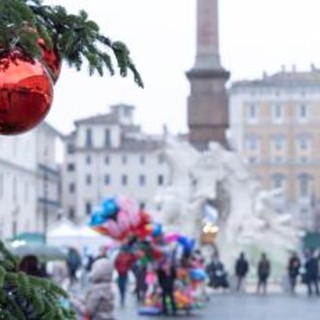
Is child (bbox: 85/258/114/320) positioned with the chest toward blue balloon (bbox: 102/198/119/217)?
yes

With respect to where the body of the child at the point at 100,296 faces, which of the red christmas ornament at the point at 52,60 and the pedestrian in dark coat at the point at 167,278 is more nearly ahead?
the pedestrian in dark coat

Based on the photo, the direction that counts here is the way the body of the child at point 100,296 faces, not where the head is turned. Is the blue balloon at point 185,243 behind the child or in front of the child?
in front

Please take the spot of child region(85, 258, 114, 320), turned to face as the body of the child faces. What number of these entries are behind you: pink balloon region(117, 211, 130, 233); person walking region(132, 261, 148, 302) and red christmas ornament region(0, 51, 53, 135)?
1

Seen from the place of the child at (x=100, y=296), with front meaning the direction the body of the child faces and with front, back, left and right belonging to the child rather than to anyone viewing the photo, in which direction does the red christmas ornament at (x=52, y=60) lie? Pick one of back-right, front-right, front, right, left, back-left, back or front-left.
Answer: back

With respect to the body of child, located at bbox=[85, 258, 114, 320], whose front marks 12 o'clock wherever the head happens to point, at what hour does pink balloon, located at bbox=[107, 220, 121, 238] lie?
The pink balloon is roughly at 12 o'clock from the child.

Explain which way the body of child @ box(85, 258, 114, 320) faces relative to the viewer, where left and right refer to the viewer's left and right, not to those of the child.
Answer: facing away from the viewer

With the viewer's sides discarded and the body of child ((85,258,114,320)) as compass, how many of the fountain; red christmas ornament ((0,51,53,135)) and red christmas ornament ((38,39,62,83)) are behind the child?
2

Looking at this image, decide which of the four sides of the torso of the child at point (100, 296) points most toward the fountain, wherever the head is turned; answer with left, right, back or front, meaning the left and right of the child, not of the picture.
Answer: front

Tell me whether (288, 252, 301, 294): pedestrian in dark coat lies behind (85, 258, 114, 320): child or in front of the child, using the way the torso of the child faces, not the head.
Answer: in front

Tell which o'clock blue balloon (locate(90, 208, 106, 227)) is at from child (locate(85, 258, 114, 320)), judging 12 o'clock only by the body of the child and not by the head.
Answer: The blue balloon is roughly at 12 o'clock from the child.

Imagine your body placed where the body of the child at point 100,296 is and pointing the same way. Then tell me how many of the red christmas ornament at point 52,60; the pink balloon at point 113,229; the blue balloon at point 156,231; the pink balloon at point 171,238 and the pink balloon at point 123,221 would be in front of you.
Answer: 4

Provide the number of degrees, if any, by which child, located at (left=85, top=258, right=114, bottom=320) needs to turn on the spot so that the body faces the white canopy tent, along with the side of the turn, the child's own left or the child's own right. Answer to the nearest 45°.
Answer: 0° — they already face it
